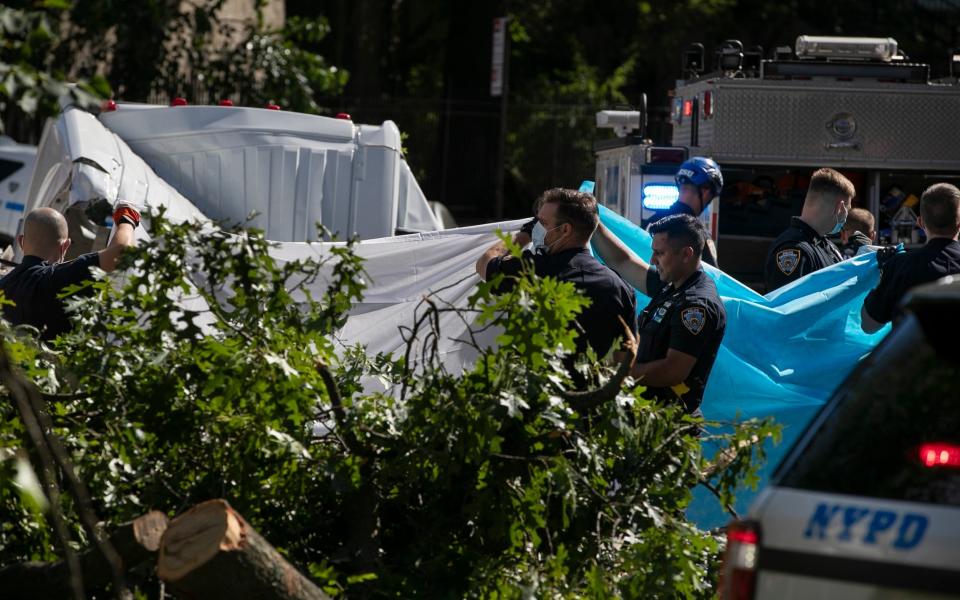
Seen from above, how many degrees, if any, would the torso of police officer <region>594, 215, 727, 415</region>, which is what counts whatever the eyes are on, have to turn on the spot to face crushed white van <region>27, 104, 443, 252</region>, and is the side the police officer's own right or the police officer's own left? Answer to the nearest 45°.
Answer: approximately 45° to the police officer's own right

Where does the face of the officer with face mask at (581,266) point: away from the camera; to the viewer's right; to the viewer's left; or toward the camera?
to the viewer's left

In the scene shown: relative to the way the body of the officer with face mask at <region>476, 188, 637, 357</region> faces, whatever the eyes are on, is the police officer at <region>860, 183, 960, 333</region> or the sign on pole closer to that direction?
the sign on pole

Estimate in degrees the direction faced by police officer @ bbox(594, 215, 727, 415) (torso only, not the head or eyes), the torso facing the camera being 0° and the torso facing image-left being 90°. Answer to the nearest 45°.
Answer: approximately 90°

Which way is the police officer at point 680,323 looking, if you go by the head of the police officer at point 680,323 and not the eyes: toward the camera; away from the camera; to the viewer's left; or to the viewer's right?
to the viewer's left

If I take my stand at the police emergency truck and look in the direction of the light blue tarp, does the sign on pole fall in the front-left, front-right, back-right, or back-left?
back-right

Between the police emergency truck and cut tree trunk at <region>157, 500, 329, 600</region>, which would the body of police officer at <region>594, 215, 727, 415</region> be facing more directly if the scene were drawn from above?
the cut tree trunk

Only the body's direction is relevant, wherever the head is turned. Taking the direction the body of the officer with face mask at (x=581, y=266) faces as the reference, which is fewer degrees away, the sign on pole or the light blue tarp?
the sign on pole
